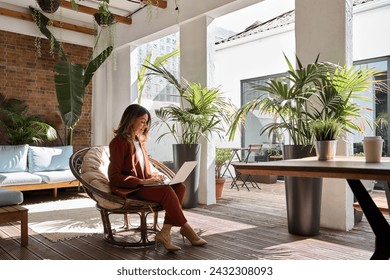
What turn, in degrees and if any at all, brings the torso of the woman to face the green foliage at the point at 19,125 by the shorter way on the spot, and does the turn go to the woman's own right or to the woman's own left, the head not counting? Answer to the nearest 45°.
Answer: approximately 135° to the woman's own left

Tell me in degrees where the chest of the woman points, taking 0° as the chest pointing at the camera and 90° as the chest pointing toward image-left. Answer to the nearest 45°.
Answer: approximately 270°

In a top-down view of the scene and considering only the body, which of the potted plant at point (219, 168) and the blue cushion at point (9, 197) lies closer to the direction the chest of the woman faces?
the potted plant

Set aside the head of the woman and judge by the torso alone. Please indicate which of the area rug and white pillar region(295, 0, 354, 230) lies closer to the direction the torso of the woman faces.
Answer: the white pillar

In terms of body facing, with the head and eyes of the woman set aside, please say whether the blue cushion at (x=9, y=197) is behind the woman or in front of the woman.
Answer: behind

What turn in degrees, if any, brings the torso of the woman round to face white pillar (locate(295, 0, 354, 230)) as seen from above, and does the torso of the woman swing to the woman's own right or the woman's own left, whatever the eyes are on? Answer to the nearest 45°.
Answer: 0° — they already face it

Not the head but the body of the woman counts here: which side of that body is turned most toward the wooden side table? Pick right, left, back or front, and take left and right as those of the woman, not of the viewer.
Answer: back

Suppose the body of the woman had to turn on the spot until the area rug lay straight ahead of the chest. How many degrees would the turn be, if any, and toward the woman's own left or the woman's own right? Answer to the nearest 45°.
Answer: approximately 135° to the woman's own left

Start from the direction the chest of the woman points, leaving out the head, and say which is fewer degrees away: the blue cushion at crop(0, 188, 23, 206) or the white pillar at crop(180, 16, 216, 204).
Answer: the white pillar
